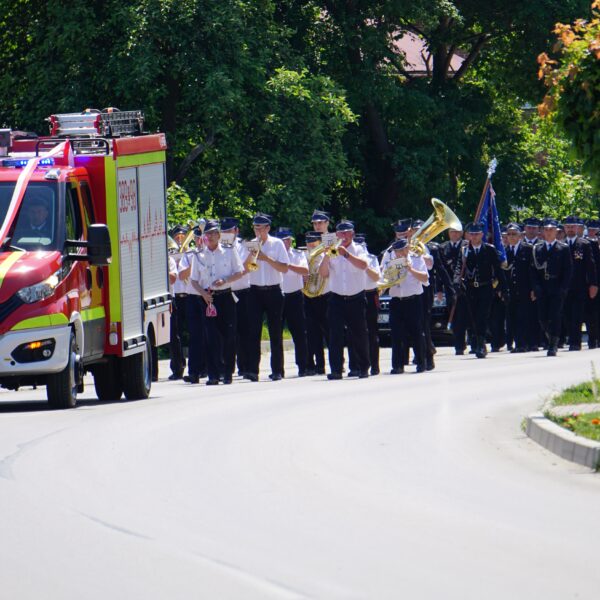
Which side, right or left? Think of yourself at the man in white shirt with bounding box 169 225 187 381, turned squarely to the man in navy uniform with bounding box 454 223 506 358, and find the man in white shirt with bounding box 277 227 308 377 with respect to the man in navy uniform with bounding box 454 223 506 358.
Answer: right

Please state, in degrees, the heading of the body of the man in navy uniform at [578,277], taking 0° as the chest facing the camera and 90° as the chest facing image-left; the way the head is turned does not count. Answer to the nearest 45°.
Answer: approximately 45°

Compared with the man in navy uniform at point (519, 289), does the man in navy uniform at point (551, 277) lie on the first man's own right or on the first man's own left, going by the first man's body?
on the first man's own left

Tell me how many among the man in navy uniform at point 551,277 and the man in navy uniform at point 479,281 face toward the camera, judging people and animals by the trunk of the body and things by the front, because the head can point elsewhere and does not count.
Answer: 2

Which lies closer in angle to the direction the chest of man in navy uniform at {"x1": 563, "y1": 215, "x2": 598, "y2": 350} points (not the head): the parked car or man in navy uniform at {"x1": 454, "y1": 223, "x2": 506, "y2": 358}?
the man in navy uniform

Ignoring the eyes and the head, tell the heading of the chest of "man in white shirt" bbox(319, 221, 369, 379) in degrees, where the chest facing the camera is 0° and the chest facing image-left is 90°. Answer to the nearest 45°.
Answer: approximately 45°

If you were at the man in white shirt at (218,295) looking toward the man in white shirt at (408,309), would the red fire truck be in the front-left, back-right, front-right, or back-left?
back-right
